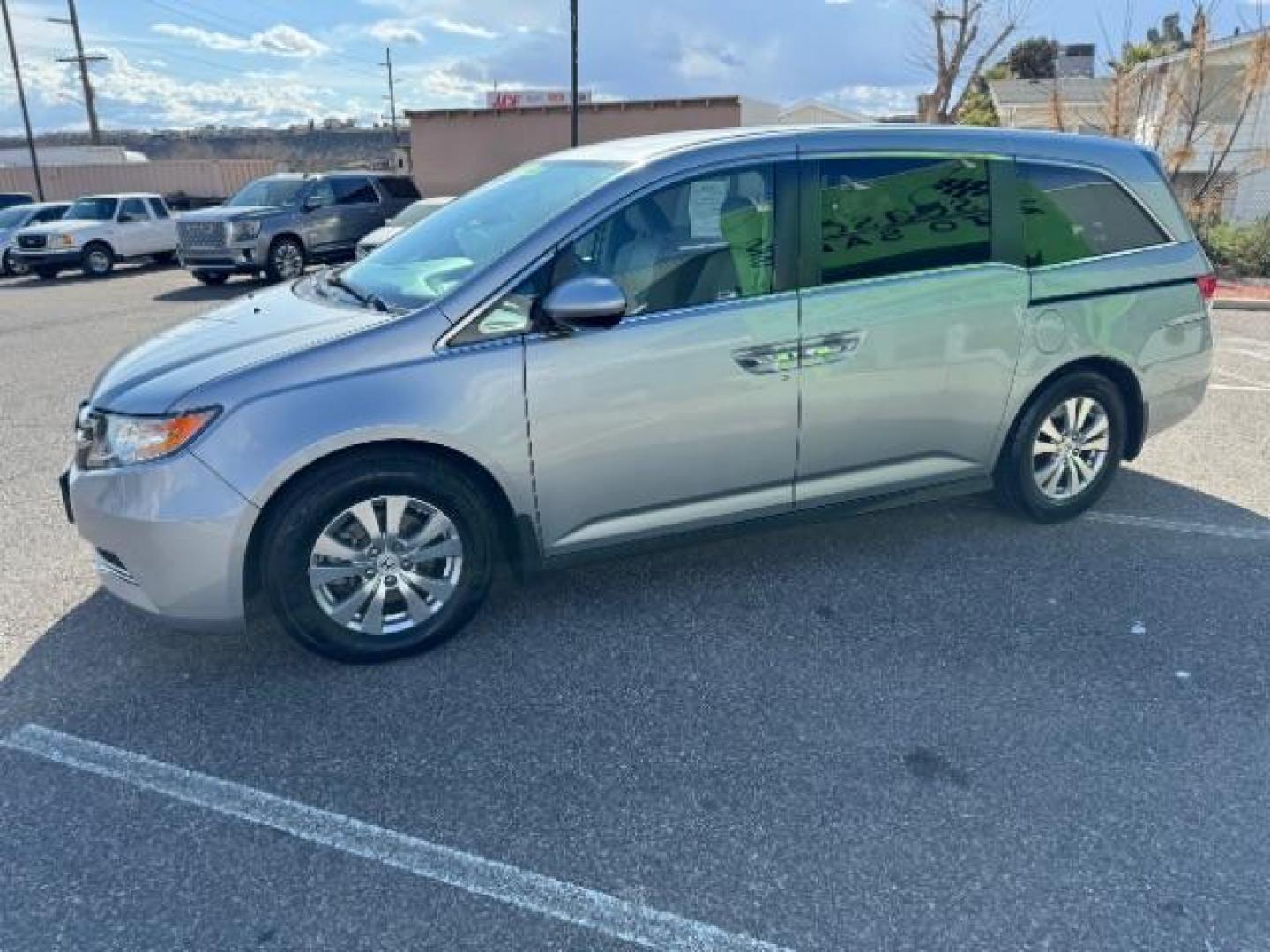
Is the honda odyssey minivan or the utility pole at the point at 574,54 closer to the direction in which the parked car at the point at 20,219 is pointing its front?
the honda odyssey minivan

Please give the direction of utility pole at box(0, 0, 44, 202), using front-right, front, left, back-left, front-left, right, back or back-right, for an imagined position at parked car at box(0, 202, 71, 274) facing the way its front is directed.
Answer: back-right

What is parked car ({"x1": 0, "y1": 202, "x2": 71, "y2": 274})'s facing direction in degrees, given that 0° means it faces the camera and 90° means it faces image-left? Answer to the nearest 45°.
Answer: approximately 45°

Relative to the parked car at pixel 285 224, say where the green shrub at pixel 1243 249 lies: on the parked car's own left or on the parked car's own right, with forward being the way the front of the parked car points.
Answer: on the parked car's own left

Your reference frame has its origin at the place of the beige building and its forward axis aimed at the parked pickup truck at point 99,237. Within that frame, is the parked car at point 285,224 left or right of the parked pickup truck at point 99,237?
left

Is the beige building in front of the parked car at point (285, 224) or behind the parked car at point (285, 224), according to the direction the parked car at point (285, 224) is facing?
behind

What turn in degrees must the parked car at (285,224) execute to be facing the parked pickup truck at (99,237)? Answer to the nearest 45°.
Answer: approximately 90° to its right
